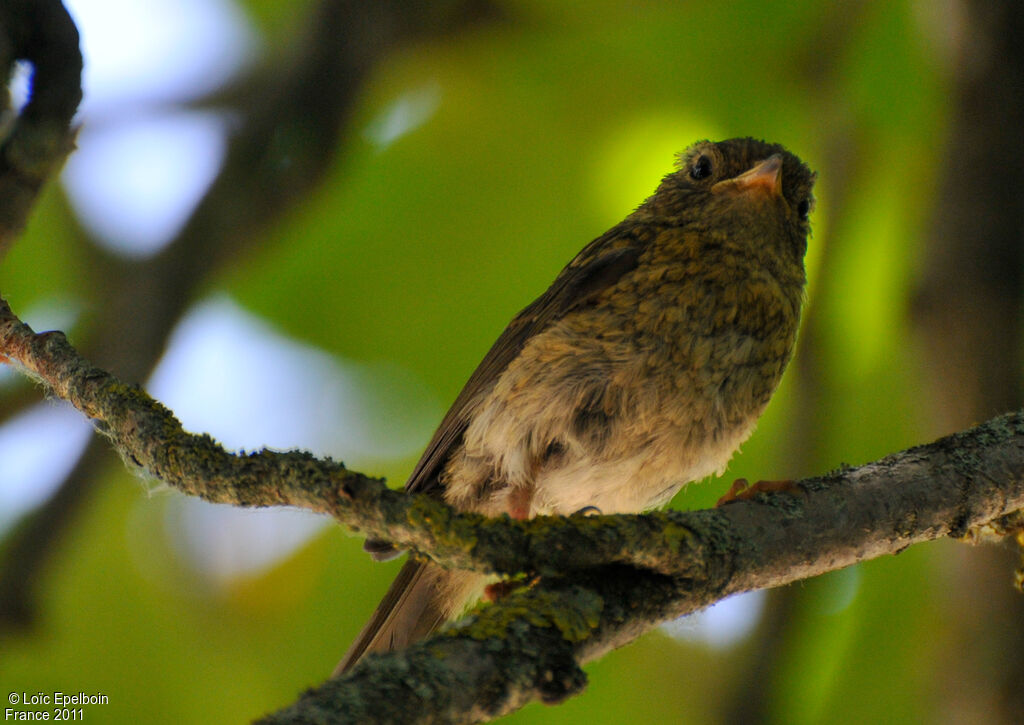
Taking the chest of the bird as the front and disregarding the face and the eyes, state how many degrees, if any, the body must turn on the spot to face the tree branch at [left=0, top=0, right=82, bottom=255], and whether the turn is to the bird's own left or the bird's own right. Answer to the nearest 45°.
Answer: approximately 90° to the bird's own right

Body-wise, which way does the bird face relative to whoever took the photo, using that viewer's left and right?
facing the viewer and to the right of the viewer
